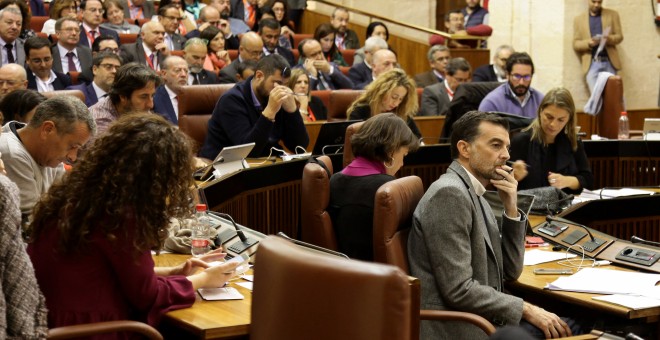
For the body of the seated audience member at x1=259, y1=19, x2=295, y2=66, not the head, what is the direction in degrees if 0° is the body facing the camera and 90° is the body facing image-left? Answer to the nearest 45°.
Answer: approximately 0°

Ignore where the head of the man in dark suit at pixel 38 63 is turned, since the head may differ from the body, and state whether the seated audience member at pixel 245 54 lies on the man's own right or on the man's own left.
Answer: on the man's own left

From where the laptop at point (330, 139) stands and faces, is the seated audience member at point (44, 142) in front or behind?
behind

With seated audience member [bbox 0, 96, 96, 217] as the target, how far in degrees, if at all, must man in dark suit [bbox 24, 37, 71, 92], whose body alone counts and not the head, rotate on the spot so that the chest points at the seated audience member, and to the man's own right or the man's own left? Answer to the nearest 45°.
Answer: approximately 45° to the man's own right

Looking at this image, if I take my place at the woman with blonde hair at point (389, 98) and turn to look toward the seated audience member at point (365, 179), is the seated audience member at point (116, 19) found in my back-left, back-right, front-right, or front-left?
back-right

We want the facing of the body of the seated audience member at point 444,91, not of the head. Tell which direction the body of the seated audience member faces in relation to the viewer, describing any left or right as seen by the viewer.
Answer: facing the viewer and to the right of the viewer

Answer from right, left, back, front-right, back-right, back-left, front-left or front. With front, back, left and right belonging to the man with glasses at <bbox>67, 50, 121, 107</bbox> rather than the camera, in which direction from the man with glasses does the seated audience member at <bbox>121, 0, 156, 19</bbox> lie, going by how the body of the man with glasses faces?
back-left

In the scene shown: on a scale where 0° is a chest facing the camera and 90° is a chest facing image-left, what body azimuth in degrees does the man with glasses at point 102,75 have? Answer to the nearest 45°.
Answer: approximately 315°

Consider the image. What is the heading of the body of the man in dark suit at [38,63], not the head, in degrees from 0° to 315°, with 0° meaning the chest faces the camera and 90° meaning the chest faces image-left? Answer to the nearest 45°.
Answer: approximately 315°

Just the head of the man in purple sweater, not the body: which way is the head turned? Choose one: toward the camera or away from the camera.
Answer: toward the camera

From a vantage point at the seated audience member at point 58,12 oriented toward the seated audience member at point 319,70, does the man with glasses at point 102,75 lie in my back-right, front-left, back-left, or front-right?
front-right

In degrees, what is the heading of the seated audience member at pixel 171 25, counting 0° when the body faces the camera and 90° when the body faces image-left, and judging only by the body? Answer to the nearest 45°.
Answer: approximately 315°
